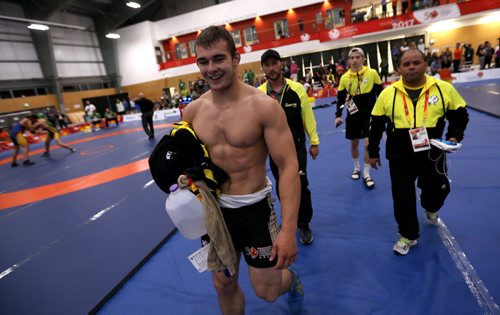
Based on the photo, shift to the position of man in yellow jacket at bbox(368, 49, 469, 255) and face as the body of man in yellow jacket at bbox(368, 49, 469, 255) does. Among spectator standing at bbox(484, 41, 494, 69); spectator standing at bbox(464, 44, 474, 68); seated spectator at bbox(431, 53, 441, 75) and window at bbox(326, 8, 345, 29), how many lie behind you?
4

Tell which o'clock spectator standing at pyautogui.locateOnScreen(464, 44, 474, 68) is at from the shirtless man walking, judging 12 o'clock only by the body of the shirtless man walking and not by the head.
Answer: The spectator standing is roughly at 6 o'clock from the shirtless man walking.

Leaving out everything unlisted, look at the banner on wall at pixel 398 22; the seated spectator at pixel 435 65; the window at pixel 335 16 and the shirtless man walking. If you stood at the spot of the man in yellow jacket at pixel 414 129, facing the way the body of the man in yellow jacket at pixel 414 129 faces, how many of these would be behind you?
3

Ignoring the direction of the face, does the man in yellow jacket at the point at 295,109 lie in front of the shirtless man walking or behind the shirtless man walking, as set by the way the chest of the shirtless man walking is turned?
behind

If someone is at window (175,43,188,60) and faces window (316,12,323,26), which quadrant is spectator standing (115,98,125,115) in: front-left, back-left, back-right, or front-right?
back-right

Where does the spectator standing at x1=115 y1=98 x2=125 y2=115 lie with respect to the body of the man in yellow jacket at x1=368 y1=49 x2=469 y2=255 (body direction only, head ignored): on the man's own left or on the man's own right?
on the man's own right
